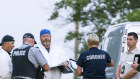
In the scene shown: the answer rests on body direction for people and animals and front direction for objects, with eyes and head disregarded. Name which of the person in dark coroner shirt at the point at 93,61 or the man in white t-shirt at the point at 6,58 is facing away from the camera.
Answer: the person in dark coroner shirt

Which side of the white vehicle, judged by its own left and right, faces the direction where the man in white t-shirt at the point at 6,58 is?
front

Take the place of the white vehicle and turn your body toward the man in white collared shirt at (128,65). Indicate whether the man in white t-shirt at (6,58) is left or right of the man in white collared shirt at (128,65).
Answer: right

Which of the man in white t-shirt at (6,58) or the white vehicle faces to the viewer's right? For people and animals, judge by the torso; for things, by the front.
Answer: the man in white t-shirt

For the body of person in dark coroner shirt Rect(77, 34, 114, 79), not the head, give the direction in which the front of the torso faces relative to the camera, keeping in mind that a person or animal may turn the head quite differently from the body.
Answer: away from the camera

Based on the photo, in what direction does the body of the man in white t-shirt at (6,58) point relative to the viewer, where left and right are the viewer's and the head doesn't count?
facing to the right of the viewer

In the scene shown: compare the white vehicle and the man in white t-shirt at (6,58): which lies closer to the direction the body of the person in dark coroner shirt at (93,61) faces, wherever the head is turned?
the white vehicle

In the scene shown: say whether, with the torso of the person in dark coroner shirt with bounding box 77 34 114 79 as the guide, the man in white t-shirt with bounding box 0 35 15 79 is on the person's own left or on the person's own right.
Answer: on the person's own left

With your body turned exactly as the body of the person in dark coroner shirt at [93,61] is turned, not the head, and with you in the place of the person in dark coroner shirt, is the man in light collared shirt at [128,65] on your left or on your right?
on your right

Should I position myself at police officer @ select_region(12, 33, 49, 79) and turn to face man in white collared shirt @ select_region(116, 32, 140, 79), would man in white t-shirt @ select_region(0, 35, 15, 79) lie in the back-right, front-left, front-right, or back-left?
back-left

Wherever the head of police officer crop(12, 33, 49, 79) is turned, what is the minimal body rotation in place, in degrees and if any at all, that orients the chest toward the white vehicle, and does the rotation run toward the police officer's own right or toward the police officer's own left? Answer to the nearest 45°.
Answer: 0° — they already face it
